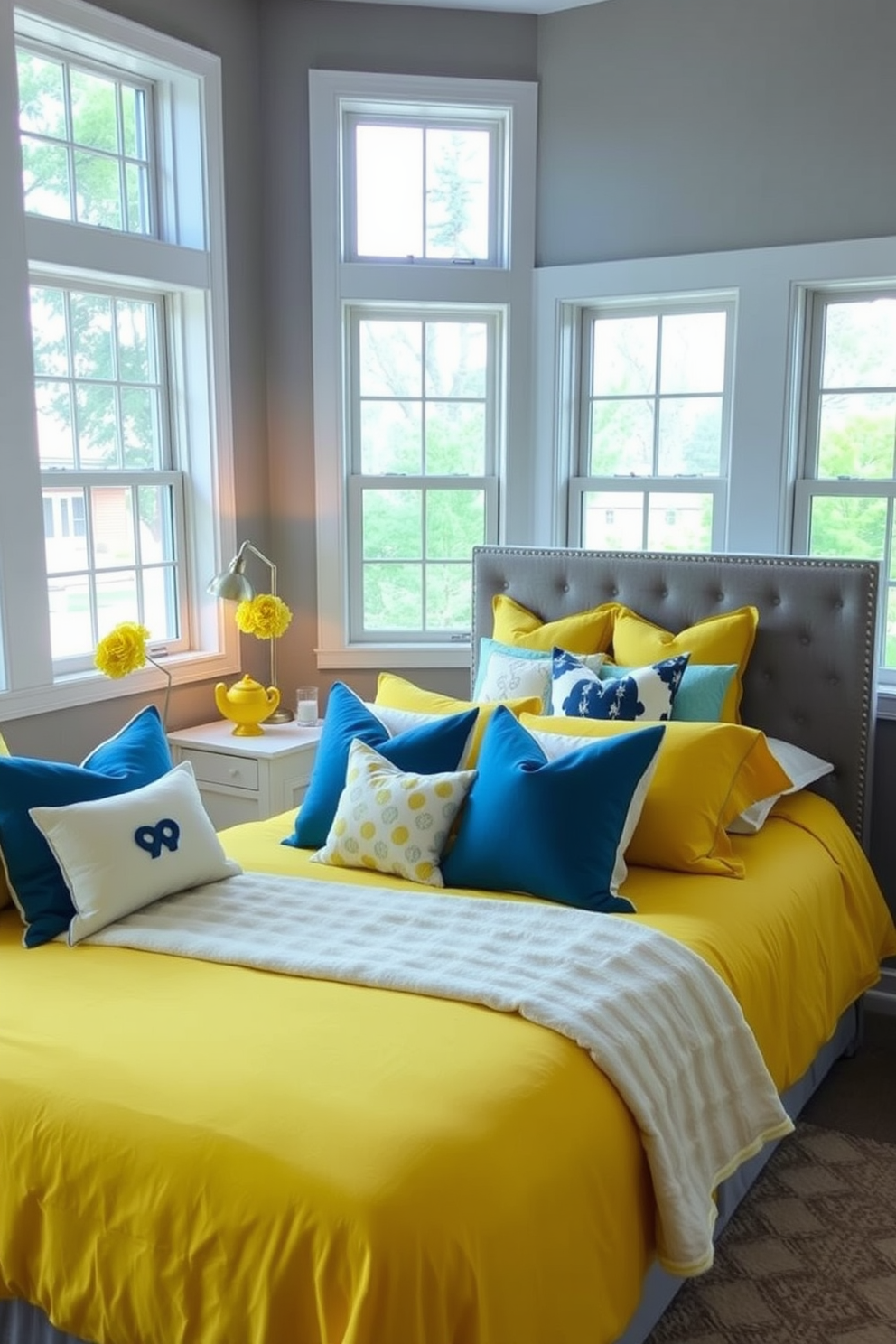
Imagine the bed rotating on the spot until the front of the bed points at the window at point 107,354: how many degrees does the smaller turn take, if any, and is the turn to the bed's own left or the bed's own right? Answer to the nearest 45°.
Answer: approximately 135° to the bed's own right

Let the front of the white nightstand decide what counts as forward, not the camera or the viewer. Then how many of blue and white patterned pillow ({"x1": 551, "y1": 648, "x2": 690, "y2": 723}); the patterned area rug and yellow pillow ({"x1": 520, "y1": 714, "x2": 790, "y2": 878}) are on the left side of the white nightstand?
3

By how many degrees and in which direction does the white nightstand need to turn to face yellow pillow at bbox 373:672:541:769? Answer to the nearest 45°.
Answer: approximately 90° to its left

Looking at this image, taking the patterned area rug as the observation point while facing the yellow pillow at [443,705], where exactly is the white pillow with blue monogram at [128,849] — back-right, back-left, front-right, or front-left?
front-left

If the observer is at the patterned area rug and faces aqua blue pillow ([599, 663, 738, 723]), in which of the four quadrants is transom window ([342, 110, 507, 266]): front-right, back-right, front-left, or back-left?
front-left

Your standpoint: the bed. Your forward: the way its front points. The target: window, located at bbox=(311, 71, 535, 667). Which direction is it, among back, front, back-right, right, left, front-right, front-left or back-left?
back-right

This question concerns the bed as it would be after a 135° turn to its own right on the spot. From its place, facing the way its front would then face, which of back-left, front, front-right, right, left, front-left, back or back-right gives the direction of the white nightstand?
front

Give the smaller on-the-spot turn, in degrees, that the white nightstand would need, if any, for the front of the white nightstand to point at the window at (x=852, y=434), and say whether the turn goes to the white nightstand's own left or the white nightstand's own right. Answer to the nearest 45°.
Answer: approximately 135° to the white nightstand's own left

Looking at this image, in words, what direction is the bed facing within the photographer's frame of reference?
facing the viewer and to the left of the viewer

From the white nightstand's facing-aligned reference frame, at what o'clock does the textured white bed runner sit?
The textured white bed runner is roughly at 10 o'clock from the white nightstand.

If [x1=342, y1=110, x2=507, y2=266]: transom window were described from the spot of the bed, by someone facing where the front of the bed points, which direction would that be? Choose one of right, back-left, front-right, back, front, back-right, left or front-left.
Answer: back-right
